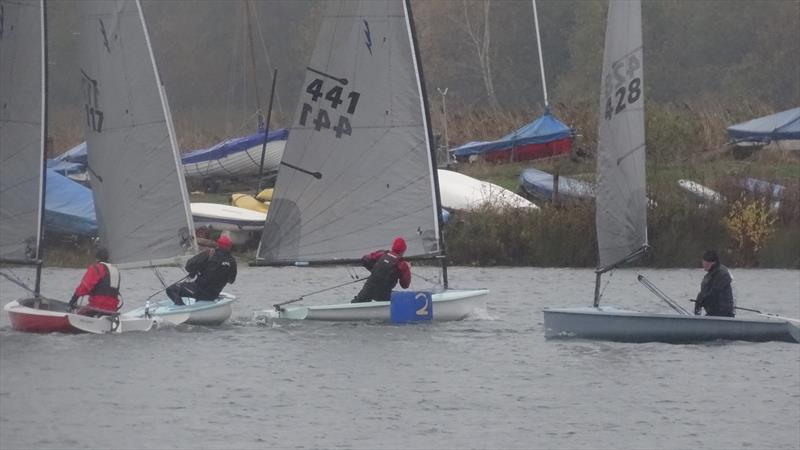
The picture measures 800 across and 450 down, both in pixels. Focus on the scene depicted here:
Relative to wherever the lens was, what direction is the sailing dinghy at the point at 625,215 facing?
facing to the left of the viewer

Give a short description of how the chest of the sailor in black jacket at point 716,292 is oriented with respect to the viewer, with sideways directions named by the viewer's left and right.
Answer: facing to the left of the viewer

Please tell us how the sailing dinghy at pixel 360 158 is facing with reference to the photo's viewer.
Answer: facing to the right of the viewer

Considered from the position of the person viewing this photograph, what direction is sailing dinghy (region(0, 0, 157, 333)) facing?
facing to the left of the viewer

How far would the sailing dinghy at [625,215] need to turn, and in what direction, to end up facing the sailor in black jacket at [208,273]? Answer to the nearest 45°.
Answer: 0° — it already faces them

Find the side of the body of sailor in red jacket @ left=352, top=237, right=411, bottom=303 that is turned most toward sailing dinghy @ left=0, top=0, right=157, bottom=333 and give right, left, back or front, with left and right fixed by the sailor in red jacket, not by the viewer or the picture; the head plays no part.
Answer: left
